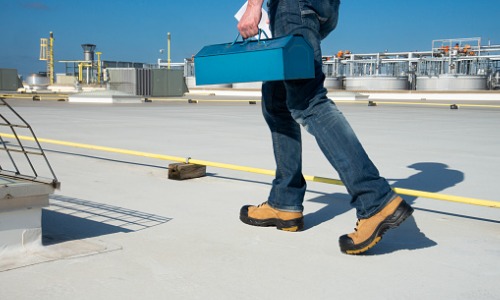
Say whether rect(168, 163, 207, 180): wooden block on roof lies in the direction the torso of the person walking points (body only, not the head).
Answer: no
